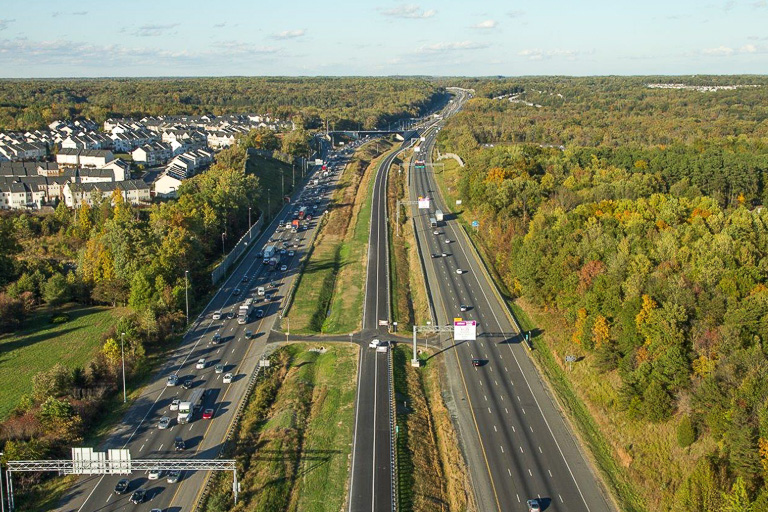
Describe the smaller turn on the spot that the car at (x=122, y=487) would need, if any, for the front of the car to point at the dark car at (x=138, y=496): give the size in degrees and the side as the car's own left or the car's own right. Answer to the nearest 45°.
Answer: approximately 90° to the car's own left

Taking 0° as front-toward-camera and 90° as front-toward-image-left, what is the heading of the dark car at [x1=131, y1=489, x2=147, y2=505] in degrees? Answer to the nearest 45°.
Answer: approximately 45°

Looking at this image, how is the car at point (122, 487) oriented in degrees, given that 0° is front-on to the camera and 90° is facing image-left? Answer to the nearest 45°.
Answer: approximately 45°

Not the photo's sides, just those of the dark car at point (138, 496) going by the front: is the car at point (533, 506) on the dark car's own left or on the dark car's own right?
on the dark car's own left

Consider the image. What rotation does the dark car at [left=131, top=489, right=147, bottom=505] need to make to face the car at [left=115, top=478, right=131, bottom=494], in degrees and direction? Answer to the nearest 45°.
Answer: approximately 90° to its right

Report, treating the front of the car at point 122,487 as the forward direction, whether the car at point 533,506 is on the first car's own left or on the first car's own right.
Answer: on the first car's own left
